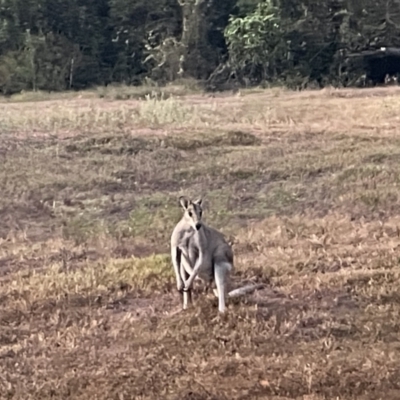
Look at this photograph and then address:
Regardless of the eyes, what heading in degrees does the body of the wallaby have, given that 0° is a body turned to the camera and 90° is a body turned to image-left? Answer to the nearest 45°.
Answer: approximately 45°
